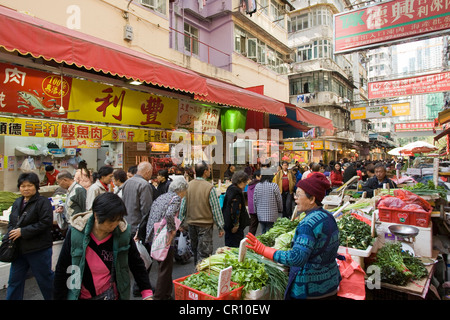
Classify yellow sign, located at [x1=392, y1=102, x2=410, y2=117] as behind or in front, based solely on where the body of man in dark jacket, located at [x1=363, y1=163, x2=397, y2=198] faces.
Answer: behind

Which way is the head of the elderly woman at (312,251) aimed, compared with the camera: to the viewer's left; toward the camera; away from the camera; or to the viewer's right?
to the viewer's left

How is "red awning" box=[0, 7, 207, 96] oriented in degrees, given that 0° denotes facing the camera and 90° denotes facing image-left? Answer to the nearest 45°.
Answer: approximately 315°

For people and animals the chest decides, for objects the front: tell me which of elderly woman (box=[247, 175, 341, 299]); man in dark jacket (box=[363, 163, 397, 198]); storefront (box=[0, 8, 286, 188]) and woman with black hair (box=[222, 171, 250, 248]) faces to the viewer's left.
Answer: the elderly woman

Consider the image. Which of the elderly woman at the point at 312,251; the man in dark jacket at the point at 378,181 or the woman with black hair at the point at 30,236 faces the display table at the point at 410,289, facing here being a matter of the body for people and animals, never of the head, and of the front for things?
the man in dark jacket

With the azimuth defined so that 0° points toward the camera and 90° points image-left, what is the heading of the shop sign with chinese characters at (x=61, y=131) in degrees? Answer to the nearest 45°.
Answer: approximately 315°

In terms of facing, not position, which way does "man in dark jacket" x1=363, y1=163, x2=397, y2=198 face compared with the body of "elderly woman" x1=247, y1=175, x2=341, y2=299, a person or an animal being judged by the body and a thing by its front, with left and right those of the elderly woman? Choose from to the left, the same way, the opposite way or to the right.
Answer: to the left

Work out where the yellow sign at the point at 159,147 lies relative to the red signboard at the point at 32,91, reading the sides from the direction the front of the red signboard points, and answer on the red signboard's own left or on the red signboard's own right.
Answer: on the red signboard's own left

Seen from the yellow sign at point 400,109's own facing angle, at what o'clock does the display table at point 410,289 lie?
The display table is roughly at 12 o'clock from the yellow sign.

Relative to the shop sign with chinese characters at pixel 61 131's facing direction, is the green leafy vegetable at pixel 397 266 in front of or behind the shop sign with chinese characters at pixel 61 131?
in front

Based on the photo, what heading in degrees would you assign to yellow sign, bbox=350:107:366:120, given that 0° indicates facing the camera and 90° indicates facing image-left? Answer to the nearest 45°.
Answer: approximately 0°

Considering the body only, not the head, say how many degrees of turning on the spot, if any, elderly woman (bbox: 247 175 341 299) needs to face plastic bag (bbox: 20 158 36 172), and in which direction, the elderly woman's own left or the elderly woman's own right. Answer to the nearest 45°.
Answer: approximately 45° to the elderly woman's own right
